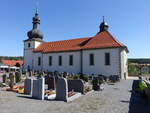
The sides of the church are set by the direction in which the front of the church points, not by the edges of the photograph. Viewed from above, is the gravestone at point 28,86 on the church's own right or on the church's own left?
on the church's own left

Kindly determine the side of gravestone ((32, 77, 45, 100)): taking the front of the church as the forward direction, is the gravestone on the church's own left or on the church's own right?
on the church's own left

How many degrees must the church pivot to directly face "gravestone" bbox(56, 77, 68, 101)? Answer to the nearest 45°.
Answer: approximately 135° to its left

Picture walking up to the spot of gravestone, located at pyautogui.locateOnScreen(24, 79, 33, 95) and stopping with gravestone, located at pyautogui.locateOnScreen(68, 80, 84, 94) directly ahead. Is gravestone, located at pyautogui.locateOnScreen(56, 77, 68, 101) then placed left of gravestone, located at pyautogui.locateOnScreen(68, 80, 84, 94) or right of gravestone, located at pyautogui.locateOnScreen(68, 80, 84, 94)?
right

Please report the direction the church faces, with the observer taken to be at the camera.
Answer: facing away from the viewer and to the left of the viewer

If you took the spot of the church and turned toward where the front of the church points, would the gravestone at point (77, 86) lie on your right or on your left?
on your left
